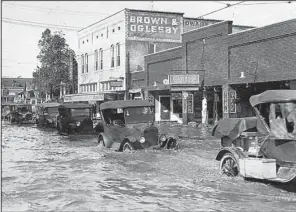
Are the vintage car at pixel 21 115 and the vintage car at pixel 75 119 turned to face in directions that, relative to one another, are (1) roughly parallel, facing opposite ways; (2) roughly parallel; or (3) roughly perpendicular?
roughly parallel

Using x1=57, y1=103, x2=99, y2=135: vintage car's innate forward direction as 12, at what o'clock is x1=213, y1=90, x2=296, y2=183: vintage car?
x1=213, y1=90, x2=296, y2=183: vintage car is roughly at 1 o'clock from x1=57, y1=103, x2=99, y2=135: vintage car.

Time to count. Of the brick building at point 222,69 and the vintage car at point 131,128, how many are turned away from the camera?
0

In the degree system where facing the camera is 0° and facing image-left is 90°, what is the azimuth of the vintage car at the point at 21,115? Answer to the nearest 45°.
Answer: approximately 315°

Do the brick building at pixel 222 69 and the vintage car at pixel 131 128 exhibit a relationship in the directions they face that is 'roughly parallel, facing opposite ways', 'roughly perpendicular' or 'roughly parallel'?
roughly perpendicular

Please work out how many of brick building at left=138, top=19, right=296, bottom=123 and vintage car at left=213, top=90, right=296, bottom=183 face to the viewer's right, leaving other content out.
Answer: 0

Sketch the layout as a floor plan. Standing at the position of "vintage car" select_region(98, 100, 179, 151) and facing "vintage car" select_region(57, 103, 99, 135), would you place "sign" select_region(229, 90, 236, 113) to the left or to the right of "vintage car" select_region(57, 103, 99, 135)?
right

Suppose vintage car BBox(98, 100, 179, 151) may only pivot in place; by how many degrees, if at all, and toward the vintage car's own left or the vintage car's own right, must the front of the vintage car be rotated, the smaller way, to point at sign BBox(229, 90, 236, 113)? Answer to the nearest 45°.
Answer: approximately 90° to the vintage car's own left

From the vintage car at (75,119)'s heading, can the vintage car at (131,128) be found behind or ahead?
ahead

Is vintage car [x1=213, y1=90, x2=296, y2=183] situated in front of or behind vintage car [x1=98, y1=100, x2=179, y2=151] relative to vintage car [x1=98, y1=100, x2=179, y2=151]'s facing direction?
in front

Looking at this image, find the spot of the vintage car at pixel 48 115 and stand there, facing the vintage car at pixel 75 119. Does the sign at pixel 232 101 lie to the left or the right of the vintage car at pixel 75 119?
left

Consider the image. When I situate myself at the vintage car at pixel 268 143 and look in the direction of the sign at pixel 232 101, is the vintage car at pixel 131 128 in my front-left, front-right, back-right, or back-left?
front-left

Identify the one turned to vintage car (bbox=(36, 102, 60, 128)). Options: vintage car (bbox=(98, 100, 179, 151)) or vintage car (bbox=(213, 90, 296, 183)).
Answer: vintage car (bbox=(213, 90, 296, 183))
